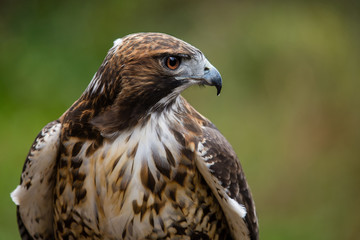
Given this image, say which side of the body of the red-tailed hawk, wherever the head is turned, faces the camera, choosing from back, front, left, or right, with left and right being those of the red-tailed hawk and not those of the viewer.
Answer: front
